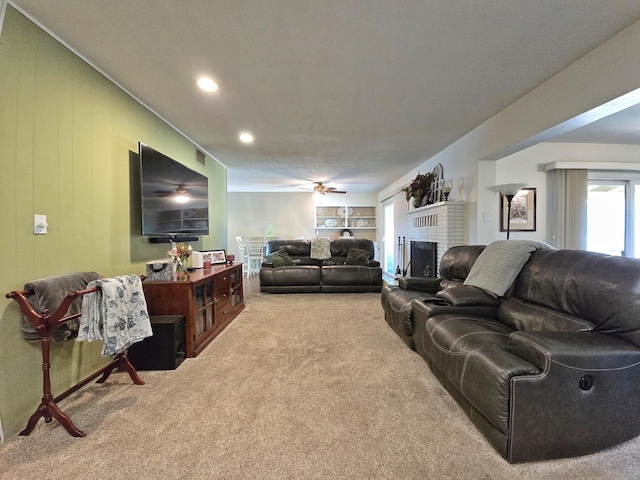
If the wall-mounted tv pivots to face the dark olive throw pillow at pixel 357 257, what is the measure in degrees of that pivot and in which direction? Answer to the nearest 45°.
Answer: approximately 45° to its left

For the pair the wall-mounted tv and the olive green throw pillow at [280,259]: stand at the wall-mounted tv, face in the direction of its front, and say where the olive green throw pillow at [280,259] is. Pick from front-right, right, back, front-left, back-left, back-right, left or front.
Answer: left

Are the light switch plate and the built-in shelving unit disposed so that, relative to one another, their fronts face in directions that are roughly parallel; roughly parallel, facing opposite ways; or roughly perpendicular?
roughly perpendicular

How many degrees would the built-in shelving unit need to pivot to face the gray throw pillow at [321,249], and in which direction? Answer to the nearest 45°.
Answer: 0° — it already faces it

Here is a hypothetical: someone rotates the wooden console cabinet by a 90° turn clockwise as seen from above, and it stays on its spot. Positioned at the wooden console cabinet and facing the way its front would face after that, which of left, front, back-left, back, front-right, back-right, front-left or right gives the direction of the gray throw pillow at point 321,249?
back

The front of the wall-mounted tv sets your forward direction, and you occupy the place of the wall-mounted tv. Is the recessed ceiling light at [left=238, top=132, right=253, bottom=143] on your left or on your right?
on your left

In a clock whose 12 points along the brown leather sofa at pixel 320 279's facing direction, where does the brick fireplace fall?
The brick fireplace is roughly at 10 o'clock from the brown leather sofa.

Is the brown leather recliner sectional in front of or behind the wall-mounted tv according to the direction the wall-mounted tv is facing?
in front

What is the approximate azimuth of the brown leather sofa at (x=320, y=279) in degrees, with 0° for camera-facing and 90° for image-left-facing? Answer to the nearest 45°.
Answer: approximately 0°

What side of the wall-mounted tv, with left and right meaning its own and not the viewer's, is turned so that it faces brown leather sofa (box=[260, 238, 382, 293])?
left

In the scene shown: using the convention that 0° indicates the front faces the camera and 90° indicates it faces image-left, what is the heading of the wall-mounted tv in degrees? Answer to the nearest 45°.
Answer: approximately 315°

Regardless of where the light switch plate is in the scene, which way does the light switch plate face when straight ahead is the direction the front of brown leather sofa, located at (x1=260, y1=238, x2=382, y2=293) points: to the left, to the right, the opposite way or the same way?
to the left
